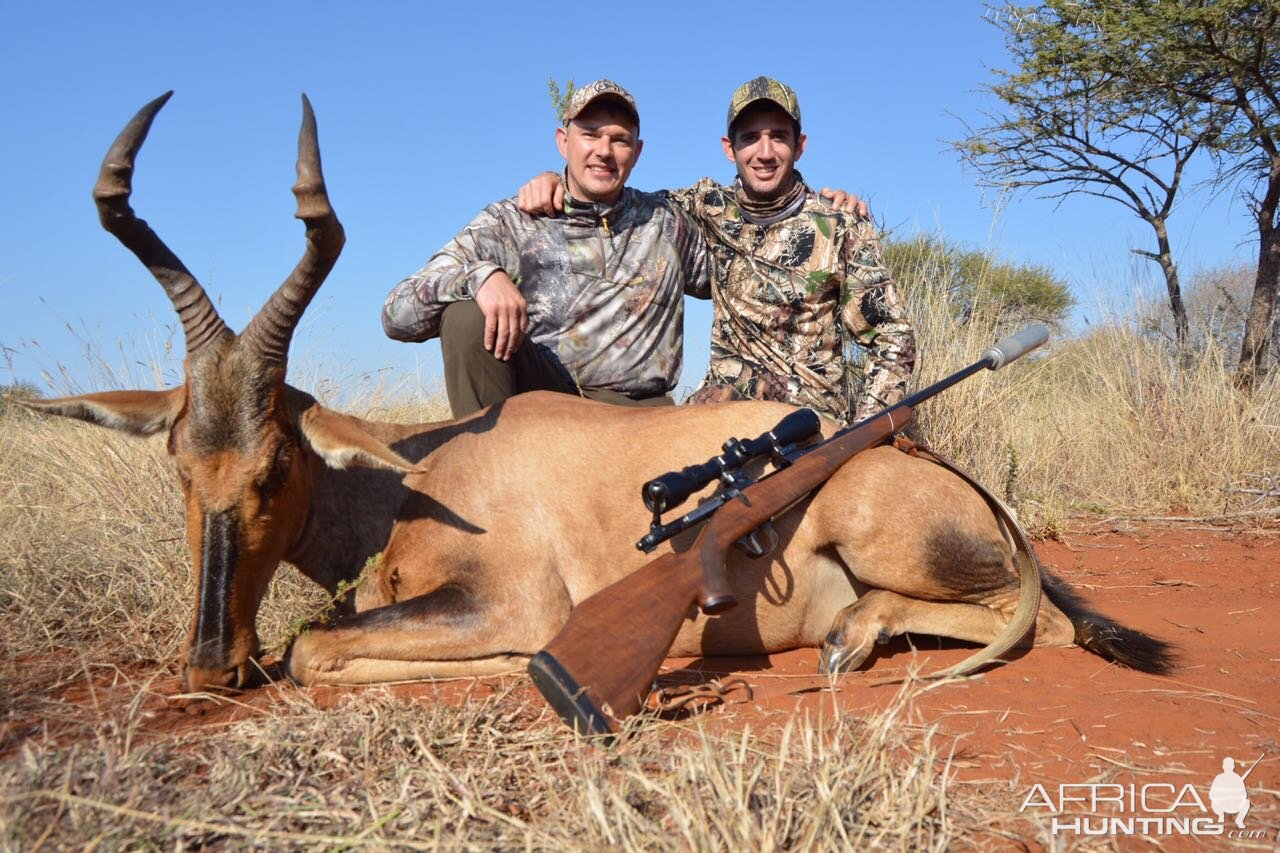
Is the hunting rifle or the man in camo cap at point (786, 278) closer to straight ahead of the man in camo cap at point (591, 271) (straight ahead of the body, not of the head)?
the hunting rifle

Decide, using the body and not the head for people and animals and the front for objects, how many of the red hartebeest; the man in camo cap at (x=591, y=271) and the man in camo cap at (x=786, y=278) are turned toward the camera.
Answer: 2

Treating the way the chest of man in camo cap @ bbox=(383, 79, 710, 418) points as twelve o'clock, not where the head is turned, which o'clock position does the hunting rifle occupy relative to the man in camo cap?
The hunting rifle is roughly at 12 o'clock from the man in camo cap.

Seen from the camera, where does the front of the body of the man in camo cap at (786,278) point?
toward the camera

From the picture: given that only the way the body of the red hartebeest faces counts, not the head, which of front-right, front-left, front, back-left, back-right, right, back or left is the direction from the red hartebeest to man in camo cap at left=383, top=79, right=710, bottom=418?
right

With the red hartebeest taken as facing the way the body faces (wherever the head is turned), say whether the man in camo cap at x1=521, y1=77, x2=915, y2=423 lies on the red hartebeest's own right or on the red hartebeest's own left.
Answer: on the red hartebeest's own right

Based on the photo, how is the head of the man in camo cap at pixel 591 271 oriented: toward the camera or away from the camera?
toward the camera

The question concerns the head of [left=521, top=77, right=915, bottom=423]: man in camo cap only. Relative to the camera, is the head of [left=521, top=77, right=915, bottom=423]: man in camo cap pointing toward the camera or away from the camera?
toward the camera

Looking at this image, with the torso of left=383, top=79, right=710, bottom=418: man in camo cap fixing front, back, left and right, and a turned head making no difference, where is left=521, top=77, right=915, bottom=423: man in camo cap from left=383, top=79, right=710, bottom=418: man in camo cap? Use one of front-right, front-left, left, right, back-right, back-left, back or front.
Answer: left

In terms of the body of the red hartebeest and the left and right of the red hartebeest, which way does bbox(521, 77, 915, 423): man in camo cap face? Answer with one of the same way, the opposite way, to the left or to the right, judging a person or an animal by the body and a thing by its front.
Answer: to the left

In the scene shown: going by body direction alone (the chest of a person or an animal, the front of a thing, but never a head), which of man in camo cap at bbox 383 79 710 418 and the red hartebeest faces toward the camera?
the man in camo cap

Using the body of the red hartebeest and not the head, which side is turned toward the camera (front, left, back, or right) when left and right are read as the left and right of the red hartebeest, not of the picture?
left

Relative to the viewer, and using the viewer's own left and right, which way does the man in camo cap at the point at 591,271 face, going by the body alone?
facing the viewer

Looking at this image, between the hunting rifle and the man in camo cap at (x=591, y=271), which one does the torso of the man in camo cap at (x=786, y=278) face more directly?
the hunting rifle

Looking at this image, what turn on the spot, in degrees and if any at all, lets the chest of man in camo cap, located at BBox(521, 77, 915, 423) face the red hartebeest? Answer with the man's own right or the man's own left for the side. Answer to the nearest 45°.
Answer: approximately 45° to the man's own right

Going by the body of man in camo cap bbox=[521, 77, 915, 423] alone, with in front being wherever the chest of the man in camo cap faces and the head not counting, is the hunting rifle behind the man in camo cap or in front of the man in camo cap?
in front

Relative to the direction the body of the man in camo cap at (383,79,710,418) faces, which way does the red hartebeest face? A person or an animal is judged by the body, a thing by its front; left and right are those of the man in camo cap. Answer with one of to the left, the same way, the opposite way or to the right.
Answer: to the right
